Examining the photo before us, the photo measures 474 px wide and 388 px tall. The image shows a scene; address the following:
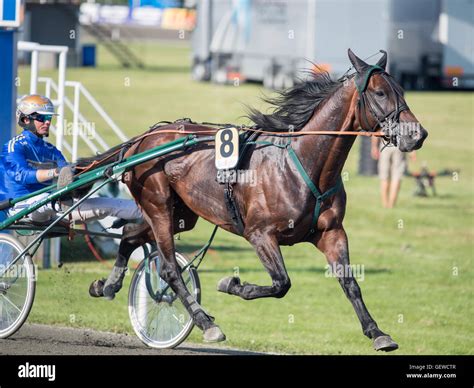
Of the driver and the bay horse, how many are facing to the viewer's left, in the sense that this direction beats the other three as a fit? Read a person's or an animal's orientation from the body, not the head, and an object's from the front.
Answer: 0

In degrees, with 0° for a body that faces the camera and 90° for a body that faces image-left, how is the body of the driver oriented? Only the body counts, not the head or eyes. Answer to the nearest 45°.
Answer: approximately 315°

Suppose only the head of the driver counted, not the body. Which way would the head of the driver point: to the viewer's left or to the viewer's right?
to the viewer's right

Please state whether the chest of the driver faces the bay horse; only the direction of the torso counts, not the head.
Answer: yes

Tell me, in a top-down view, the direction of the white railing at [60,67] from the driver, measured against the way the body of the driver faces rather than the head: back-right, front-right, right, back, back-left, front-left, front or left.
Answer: back-left

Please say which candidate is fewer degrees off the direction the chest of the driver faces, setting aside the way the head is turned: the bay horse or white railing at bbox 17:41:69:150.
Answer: the bay horse

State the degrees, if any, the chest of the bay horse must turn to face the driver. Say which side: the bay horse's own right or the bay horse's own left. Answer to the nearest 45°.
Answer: approximately 180°

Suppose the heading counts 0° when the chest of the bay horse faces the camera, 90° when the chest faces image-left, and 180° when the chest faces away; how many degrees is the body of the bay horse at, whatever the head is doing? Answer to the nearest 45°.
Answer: approximately 315°

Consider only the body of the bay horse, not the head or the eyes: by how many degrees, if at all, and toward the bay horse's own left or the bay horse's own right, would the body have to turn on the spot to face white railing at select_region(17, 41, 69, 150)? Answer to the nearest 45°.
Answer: approximately 180°

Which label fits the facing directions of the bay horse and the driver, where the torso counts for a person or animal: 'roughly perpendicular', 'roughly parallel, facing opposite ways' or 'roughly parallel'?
roughly parallel
